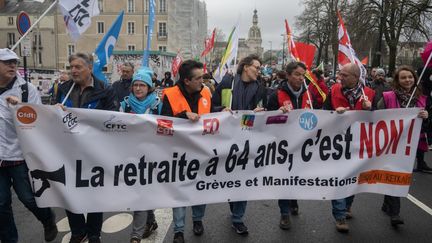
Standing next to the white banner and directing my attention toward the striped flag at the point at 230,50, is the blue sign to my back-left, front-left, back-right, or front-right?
front-left

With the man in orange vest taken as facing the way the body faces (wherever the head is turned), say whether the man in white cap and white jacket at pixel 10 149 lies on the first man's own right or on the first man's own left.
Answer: on the first man's own right

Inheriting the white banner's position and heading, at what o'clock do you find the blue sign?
The blue sign is roughly at 5 o'clock from the white banner.

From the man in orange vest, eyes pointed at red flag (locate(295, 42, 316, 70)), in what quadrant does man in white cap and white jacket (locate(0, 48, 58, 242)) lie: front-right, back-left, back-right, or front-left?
back-left

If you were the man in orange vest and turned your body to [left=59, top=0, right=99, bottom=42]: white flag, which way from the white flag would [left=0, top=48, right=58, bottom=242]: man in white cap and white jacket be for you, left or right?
left

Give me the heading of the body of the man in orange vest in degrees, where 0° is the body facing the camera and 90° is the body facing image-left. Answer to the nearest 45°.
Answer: approximately 315°

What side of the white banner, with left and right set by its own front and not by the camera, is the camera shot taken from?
front

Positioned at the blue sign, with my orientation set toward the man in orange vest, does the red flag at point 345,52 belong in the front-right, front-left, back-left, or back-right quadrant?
front-left

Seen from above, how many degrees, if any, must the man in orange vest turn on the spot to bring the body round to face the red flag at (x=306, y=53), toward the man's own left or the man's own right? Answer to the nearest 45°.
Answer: approximately 90° to the man's own left
